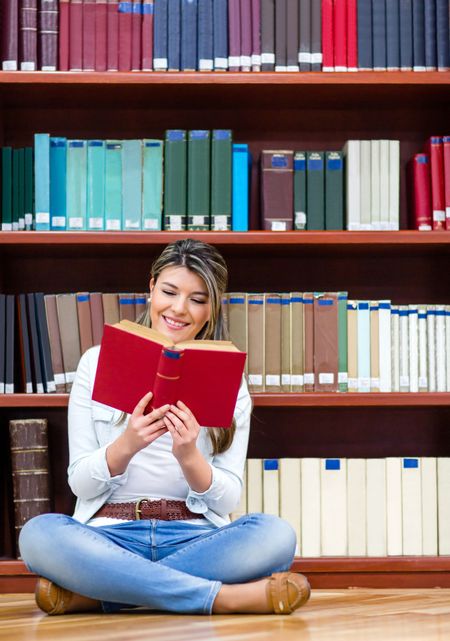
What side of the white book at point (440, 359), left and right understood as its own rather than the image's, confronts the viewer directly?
right

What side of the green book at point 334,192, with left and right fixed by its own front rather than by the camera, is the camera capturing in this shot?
right
